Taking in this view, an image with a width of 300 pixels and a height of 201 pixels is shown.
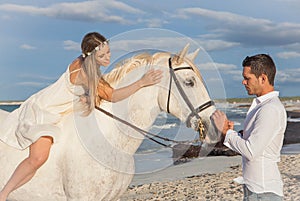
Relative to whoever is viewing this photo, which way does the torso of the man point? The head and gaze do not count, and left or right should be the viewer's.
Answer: facing to the left of the viewer

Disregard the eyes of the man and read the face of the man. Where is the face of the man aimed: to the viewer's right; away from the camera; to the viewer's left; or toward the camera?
to the viewer's left

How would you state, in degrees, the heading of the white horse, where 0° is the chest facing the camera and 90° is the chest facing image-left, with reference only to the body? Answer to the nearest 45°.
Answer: approximately 270°

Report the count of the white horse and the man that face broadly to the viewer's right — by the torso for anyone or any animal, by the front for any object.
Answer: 1

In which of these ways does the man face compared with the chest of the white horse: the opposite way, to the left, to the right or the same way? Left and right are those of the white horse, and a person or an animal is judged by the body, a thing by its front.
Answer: the opposite way

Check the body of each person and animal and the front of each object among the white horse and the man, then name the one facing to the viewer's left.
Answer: the man

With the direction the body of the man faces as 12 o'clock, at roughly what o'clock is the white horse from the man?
The white horse is roughly at 1 o'clock from the man.

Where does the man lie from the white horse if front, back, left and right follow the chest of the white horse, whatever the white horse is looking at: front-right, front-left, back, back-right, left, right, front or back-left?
front-right
